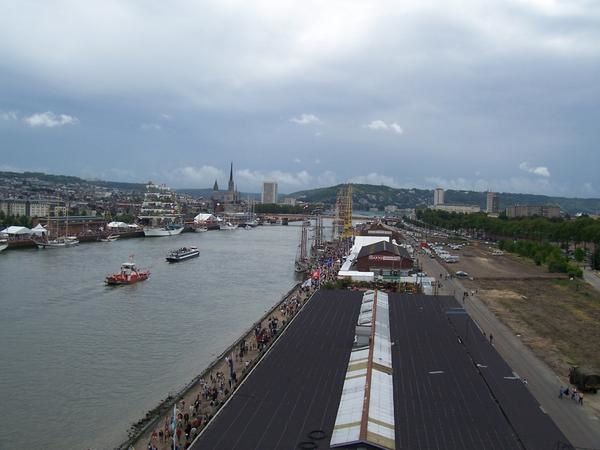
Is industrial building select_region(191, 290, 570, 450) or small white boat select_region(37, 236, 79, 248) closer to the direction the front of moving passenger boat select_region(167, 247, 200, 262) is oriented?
the industrial building

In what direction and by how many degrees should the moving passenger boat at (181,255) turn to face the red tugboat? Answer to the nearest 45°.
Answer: approximately 45° to its left

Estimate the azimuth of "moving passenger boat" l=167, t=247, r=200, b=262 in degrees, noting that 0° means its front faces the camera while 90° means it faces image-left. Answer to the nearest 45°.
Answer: approximately 225°

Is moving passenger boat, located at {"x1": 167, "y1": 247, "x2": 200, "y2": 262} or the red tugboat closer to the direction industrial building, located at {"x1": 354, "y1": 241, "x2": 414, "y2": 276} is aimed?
the red tugboat

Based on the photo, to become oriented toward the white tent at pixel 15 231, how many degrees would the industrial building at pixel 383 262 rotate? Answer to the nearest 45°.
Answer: approximately 135° to its right

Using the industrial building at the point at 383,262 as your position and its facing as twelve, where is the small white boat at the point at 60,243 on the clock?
The small white boat is roughly at 4 o'clock from the industrial building.
